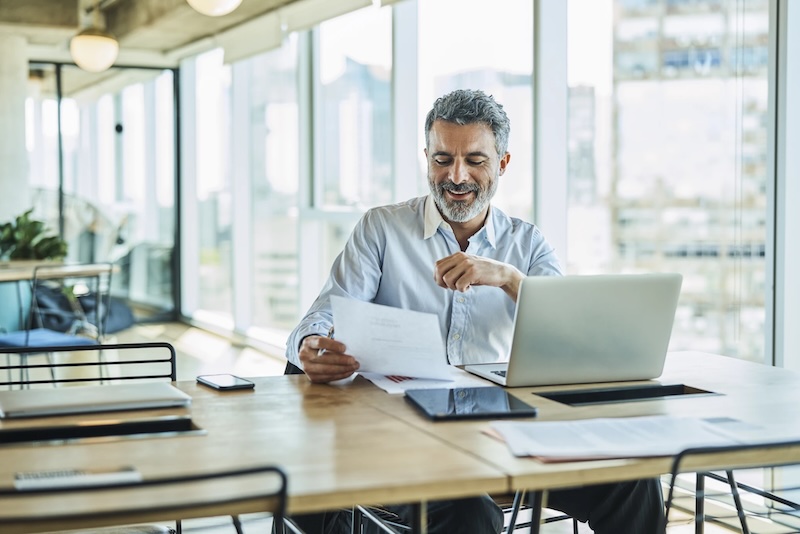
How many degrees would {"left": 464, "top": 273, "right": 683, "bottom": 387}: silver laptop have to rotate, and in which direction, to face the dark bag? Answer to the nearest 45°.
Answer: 0° — it already faces it

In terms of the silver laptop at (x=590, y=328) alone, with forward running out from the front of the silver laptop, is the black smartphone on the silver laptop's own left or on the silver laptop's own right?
on the silver laptop's own left

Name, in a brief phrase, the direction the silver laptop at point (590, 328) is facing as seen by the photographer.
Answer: facing away from the viewer and to the left of the viewer

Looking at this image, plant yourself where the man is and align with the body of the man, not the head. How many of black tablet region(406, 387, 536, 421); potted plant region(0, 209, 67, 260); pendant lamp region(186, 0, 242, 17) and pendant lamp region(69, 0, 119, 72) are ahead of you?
1

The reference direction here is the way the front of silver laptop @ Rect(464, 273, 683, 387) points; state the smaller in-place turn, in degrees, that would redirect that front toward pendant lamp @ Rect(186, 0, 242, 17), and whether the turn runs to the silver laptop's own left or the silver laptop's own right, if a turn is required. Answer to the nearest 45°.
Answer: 0° — it already faces it

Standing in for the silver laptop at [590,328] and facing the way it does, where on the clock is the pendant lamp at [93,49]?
The pendant lamp is roughly at 12 o'clock from the silver laptop.

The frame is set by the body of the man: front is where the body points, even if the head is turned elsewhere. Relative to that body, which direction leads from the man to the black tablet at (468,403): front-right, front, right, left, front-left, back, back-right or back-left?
front

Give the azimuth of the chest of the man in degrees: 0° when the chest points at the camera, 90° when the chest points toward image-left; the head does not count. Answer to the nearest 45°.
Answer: approximately 0°

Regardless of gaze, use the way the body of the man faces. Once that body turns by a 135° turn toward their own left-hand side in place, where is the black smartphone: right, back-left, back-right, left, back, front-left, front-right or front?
back

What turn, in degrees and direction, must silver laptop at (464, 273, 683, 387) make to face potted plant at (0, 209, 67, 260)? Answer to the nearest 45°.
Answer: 0° — it already faces it

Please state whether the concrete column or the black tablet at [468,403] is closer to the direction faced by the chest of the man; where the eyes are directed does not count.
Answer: the black tablet

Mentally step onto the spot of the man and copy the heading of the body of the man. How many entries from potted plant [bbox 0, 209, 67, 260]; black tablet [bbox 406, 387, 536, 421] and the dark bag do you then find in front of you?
1
